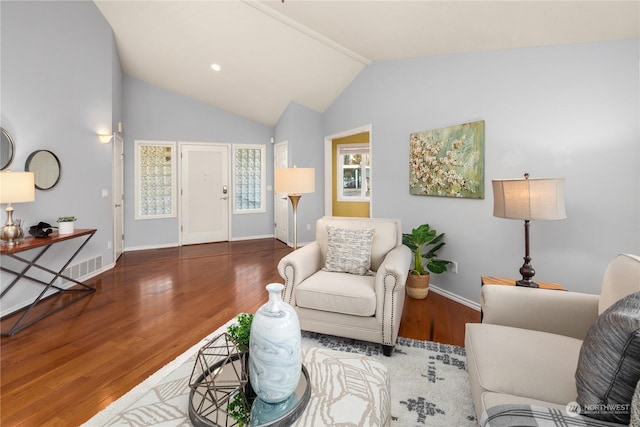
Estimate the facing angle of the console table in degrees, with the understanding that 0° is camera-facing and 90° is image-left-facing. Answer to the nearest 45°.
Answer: approximately 315°

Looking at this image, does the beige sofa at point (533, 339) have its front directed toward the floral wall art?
no

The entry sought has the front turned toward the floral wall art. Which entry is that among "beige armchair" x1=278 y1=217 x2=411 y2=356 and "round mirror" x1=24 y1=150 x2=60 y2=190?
the round mirror

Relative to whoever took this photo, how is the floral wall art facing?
facing the viewer and to the left of the viewer

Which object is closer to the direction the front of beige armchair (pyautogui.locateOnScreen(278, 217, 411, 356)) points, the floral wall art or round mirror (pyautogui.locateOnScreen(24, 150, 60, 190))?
the round mirror

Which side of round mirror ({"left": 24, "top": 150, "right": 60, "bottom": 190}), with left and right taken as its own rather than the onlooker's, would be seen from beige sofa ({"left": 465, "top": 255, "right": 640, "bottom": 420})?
front

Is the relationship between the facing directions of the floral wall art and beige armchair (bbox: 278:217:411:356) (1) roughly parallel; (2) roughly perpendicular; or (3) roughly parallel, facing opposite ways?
roughly parallel

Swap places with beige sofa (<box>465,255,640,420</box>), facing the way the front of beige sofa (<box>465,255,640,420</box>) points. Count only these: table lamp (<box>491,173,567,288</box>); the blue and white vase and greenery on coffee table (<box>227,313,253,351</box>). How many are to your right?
1

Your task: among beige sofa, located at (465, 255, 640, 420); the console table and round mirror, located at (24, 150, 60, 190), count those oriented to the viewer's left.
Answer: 1

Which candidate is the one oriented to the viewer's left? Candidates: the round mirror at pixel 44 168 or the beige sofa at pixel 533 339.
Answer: the beige sofa

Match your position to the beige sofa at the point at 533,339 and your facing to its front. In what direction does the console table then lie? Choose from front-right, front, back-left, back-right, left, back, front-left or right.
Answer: front

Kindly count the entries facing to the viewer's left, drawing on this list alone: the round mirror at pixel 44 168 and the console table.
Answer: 0

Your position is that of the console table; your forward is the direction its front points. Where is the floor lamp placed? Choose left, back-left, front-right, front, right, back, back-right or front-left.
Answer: front

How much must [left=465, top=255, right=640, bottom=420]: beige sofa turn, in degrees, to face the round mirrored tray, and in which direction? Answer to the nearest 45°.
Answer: approximately 45° to its left

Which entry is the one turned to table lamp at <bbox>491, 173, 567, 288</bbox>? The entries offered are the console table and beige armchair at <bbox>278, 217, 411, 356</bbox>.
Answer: the console table

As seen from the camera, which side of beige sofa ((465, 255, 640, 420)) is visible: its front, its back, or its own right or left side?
left

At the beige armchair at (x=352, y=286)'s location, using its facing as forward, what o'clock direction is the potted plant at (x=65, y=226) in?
The potted plant is roughly at 2 o'clock from the beige armchair.

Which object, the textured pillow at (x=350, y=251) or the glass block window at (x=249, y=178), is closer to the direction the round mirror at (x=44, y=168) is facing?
the textured pillow

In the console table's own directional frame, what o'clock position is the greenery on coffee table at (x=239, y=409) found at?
The greenery on coffee table is roughly at 1 o'clock from the console table.

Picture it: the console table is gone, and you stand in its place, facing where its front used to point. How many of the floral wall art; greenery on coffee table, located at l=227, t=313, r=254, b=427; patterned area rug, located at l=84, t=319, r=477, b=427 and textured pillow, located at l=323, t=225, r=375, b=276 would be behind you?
0

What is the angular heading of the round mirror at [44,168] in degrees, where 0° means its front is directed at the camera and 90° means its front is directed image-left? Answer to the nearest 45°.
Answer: approximately 315°

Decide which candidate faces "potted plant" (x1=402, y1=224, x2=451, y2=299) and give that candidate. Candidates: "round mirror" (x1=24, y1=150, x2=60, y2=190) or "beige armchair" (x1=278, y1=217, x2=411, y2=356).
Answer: the round mirror

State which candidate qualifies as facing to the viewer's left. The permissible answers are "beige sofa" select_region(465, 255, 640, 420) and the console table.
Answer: the beige sofa
